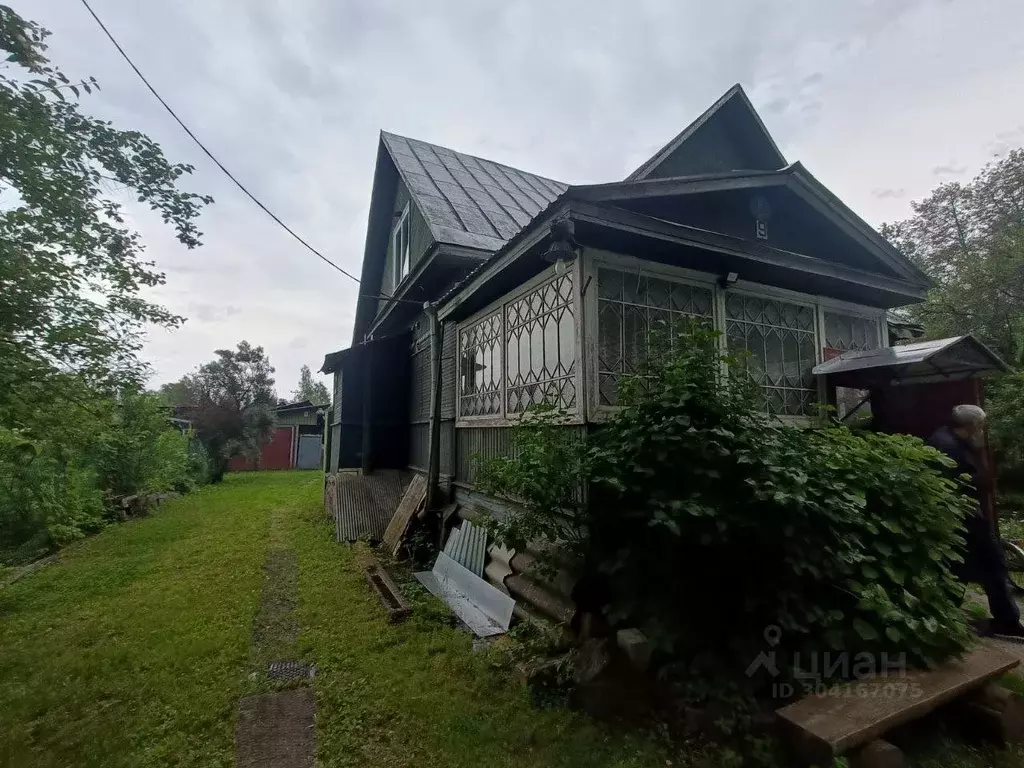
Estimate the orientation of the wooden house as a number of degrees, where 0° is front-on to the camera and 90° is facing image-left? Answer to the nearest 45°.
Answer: approximately 315°

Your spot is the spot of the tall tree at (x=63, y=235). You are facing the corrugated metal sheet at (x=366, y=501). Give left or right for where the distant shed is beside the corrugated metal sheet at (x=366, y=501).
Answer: left

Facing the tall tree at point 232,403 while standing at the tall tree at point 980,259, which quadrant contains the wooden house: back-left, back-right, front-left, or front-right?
front-left

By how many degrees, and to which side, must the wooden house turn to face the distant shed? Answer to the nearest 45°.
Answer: approximately 180°

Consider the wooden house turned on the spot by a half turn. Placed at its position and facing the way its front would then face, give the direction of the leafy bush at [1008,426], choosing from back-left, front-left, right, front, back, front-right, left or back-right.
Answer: right

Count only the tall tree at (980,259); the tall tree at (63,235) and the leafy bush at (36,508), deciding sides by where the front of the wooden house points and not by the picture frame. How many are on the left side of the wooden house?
1

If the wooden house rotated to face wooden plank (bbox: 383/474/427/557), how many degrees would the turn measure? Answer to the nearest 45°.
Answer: approximately 135° to its right

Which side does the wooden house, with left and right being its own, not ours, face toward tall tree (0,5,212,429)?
right

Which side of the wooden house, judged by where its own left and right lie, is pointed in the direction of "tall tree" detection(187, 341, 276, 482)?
back
